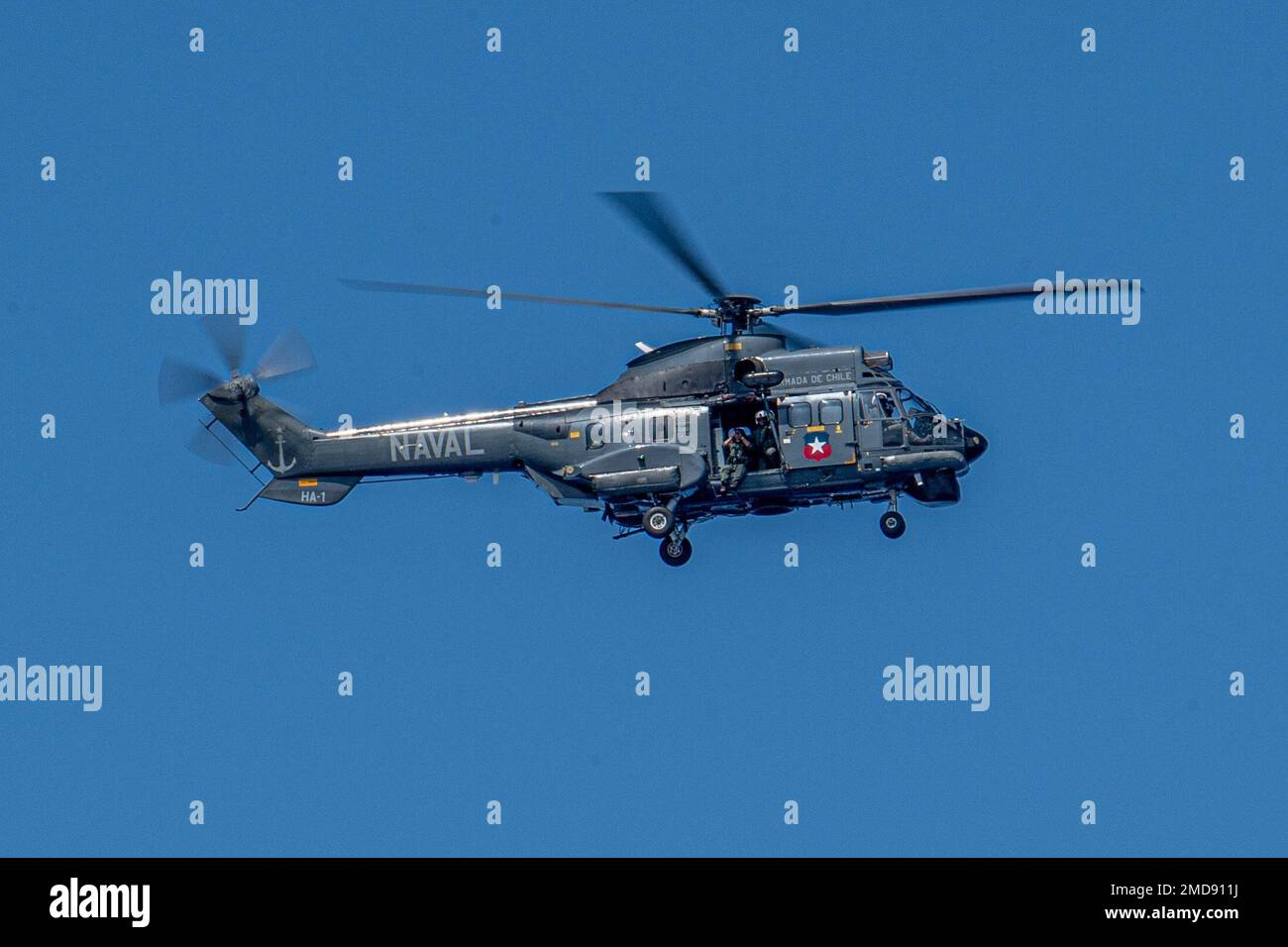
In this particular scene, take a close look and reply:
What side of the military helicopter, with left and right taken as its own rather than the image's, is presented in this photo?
right
